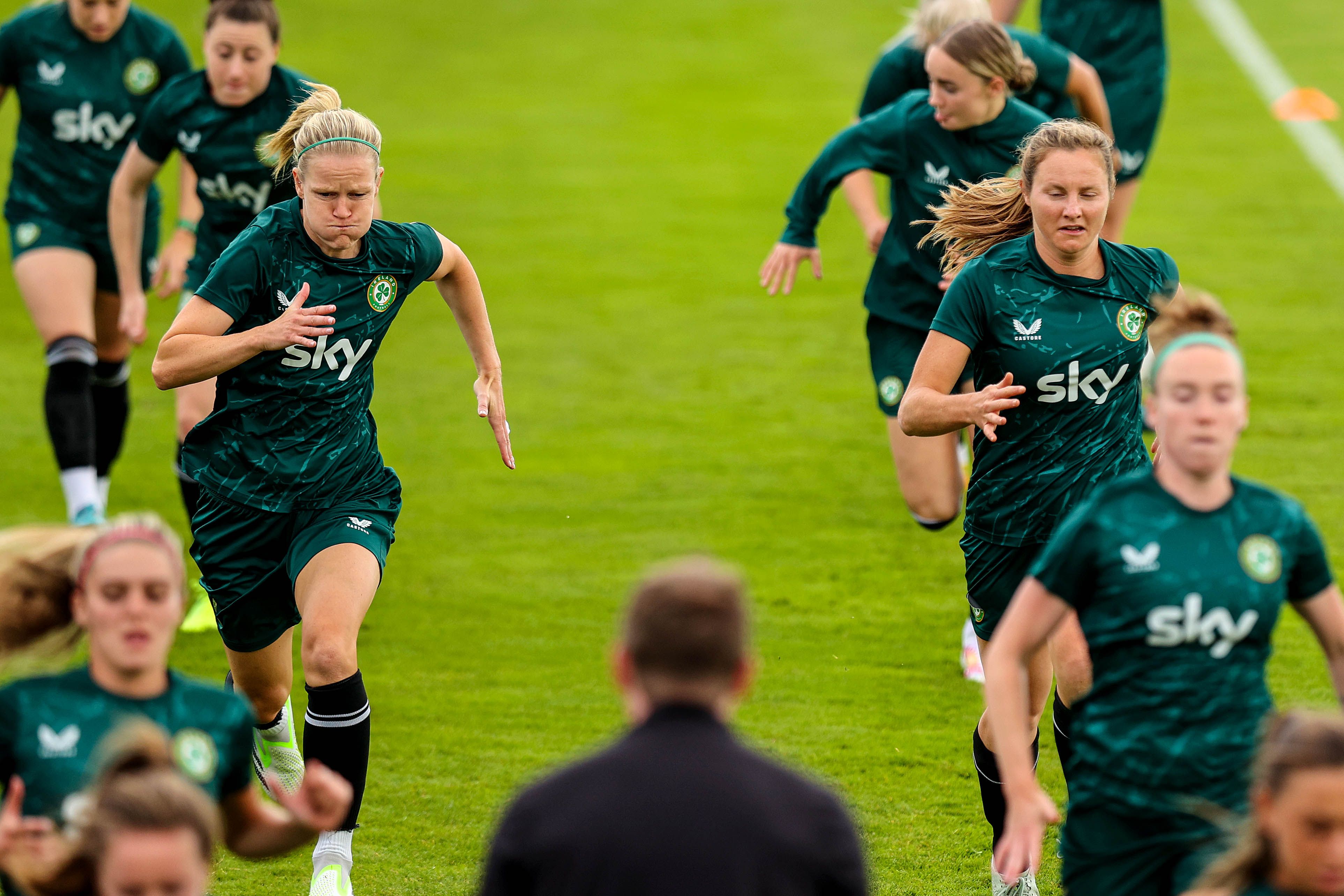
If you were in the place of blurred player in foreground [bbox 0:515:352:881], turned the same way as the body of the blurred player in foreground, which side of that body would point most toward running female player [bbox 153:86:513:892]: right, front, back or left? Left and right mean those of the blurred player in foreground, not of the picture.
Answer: back

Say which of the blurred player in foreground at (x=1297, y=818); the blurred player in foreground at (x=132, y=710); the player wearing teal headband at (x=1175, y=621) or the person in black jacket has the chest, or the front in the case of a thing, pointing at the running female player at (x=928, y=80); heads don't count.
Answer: the person in black jacket

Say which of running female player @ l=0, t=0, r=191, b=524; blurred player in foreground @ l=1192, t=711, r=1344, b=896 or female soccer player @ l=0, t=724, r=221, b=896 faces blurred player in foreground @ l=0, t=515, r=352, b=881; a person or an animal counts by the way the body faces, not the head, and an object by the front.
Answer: the running female player

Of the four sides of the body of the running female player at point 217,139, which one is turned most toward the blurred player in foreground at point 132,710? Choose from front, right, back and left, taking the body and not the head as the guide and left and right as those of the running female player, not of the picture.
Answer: front

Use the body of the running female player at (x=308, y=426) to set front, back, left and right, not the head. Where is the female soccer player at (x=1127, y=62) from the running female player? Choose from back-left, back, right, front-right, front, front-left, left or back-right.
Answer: back-left

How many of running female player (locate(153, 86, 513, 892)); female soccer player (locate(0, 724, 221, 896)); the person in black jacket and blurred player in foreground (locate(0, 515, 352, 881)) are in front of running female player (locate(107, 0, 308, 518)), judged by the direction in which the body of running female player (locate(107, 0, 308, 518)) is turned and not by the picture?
4

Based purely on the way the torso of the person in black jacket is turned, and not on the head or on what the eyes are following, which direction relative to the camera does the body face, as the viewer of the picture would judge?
away from the camera

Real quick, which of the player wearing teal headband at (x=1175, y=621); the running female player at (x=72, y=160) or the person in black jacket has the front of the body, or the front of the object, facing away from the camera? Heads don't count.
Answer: the person in black jacket

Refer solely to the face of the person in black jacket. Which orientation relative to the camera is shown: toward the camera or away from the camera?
away from the camera

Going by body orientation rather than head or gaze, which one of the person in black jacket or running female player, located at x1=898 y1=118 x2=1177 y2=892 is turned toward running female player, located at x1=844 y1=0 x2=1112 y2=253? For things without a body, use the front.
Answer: the person in black jacket

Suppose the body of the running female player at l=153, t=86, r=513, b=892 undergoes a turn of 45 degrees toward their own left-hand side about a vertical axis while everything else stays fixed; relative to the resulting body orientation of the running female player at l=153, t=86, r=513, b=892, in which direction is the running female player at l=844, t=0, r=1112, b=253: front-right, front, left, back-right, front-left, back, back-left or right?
left
